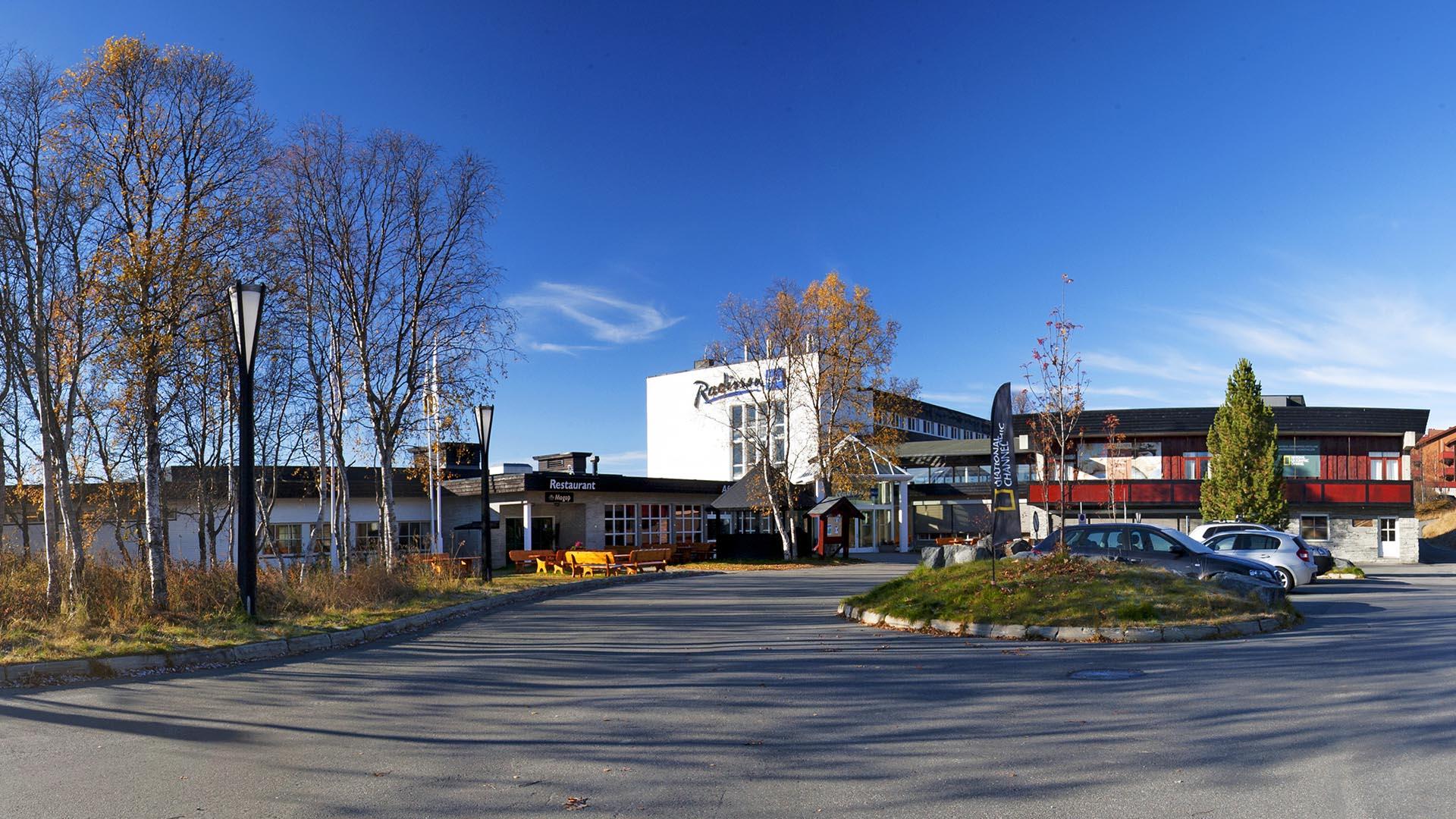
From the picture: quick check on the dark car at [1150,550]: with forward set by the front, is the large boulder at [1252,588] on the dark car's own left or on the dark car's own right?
on the dark car's own right

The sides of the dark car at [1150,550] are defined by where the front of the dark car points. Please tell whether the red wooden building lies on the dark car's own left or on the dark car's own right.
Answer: on the dark car's own left

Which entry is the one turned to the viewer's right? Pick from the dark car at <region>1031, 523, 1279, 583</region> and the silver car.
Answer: the dark car

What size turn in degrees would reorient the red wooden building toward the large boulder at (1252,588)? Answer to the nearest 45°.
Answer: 0° — it already faces it

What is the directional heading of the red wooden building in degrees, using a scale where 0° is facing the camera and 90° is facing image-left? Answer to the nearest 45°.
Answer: approximately 0°

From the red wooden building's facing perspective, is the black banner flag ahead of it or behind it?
ahead

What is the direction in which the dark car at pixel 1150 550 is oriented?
to the viewer's right

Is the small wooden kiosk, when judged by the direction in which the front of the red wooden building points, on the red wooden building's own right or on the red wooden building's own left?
on the red wooden building's own right

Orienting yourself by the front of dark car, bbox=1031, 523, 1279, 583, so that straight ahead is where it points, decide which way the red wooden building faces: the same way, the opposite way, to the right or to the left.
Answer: to the right
